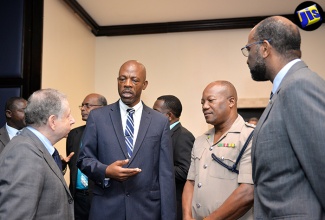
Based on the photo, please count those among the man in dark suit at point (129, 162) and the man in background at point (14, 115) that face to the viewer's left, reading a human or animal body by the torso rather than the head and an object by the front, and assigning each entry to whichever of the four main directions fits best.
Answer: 0

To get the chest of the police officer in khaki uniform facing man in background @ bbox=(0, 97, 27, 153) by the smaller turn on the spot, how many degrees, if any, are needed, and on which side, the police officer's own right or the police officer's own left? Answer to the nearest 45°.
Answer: approximately 90° to the police officer's own right

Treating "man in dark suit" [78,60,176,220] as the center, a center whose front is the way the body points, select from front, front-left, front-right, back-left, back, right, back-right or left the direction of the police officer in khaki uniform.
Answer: left

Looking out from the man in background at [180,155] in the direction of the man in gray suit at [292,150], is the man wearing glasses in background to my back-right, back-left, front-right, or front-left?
back-right

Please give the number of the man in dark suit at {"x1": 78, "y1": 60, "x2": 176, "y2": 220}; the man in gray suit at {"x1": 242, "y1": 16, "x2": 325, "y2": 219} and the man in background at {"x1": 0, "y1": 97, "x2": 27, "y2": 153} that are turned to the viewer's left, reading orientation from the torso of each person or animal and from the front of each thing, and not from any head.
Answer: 1

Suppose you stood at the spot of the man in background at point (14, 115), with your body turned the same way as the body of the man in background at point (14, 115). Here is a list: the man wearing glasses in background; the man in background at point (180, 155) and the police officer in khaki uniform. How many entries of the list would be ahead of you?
3

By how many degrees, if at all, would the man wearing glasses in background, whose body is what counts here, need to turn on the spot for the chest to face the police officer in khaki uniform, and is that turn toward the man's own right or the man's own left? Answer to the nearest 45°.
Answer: approximately 90° to the man's own left

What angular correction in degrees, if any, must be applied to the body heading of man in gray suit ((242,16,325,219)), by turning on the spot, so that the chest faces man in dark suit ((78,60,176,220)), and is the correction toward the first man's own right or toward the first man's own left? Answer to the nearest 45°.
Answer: approximately 45° to the first man's own right

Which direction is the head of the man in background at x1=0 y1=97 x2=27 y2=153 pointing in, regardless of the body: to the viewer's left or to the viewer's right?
to the viewer's right

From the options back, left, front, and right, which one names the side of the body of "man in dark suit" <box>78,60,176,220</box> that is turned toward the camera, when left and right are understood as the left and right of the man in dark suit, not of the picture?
front

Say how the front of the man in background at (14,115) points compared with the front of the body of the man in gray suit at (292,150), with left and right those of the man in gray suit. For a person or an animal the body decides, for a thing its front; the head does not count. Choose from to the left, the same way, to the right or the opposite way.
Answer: the opposite way

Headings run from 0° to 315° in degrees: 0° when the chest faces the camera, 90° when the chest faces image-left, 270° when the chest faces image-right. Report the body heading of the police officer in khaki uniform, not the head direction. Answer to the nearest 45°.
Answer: approximately 45°

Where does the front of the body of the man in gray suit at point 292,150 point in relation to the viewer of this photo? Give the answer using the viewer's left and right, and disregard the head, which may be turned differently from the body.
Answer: facing to the left of the viewer
